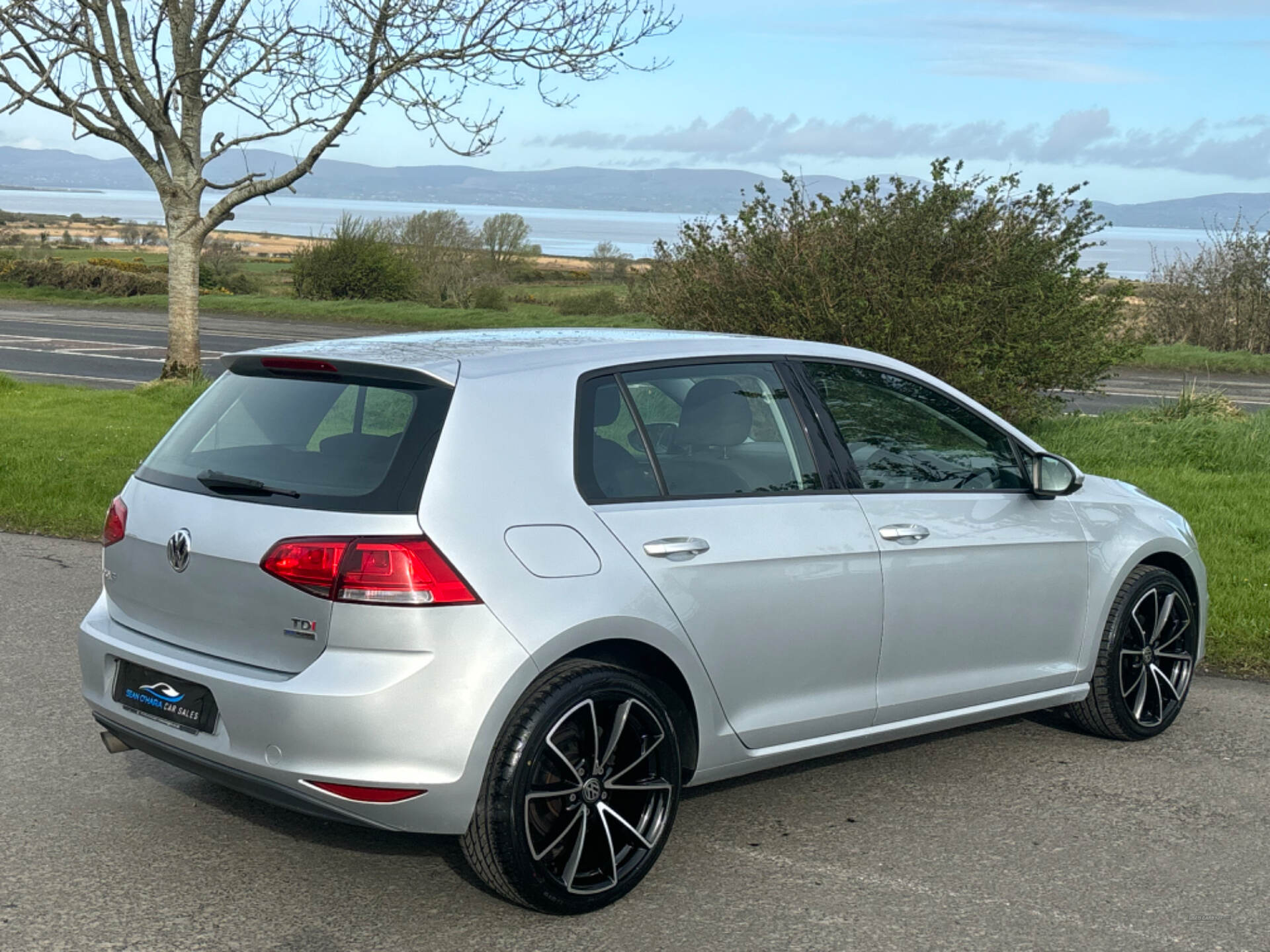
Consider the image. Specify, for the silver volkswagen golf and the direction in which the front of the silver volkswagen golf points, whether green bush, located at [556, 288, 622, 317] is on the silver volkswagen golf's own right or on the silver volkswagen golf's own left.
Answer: on the silver volkswagen golf's own left

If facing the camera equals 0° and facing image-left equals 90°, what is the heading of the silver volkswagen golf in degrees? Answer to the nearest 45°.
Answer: approximately 225°

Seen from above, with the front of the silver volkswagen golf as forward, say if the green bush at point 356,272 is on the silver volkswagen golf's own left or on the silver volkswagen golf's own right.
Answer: on the silver volkswagen golf's own left

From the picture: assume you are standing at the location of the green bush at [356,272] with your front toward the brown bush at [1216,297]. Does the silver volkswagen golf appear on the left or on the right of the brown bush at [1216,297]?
right

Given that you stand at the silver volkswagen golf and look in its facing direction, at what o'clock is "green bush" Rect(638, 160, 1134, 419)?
The green bush is roughly at 11 o'clock from the silver volkswagen golf.

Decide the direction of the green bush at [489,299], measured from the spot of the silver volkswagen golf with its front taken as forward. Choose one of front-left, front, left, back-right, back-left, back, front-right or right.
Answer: front-left

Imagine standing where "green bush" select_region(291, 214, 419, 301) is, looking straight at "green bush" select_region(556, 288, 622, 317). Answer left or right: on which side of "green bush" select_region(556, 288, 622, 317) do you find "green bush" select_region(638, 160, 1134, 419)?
right

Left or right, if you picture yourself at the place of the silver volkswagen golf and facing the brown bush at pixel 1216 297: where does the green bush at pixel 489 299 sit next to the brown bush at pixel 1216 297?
left

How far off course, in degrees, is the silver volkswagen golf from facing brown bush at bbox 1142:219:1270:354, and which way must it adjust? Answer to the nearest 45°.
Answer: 0° — it already faces it
